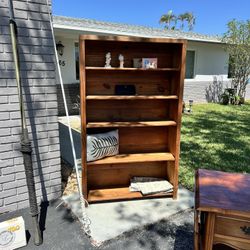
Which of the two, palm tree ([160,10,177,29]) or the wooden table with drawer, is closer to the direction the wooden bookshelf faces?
the wooden table with drawer

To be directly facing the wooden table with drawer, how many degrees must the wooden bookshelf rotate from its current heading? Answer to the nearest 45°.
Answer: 0° — it already faces it

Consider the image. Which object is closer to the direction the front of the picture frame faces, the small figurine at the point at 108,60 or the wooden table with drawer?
the wooden table with drawer

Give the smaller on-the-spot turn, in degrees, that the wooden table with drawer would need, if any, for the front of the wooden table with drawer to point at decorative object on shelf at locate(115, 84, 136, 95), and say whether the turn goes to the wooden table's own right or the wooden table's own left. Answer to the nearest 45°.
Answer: approximately 135° to the wooden table's own right

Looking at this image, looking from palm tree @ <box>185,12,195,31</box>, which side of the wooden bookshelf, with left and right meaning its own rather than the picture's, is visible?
back

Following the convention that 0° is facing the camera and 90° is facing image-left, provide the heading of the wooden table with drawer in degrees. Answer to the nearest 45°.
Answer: approximately 0°

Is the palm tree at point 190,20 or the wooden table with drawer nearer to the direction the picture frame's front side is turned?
the wooden table with drawer

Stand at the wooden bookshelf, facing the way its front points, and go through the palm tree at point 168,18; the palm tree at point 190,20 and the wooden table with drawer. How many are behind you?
2

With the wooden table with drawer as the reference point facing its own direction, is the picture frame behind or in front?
behind

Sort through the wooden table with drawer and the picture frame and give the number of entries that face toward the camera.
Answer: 2

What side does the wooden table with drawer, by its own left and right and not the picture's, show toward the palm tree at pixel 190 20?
back
